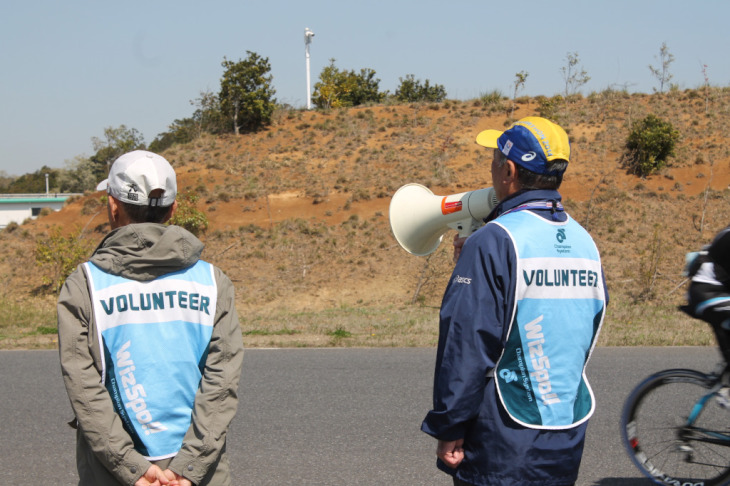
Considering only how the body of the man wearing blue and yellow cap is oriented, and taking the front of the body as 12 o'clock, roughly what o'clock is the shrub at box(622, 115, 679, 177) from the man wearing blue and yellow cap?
The shrub is roughly at 2 o'clock from the man wearing blue and yellow cap.

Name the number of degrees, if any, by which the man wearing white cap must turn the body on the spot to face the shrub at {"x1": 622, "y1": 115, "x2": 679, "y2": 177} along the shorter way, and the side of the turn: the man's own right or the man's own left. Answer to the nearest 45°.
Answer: approximately 45° to the man's own right

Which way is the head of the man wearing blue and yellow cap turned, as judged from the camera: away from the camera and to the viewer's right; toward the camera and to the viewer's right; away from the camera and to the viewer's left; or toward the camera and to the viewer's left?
away from the camera and to the viewer's left

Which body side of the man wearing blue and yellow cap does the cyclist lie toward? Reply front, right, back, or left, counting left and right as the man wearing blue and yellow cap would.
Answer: right

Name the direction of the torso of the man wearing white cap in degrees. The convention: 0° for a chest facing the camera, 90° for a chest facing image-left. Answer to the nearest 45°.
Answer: approximately 180°

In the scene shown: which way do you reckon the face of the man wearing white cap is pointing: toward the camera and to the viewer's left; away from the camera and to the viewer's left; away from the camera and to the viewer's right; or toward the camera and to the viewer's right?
away from the camera and to the viewer's left

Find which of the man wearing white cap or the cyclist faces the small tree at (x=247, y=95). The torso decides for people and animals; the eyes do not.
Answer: the man wearing white cap

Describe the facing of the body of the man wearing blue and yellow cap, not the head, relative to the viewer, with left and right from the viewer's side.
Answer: facing away from the viewer and to the left of the viewer

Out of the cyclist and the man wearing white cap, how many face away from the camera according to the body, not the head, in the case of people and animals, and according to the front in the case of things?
1

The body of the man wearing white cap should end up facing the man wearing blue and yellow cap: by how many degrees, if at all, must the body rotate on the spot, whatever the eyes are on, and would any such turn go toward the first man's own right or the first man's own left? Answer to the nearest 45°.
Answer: approximately 90° to the first man's own right
